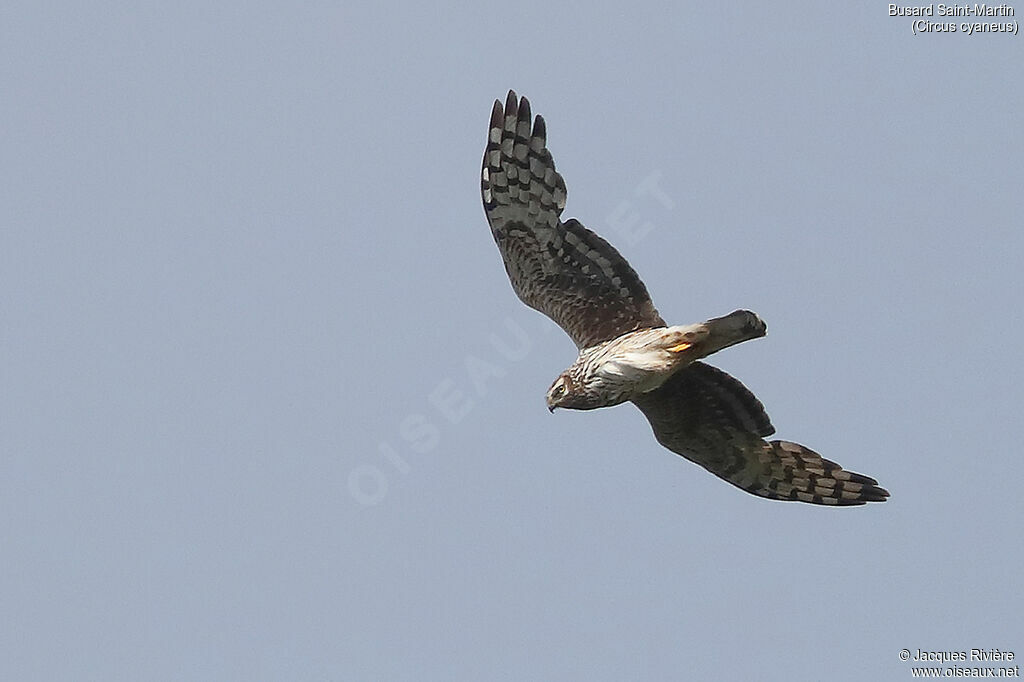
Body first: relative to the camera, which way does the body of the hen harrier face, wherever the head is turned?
to the viewer's left
